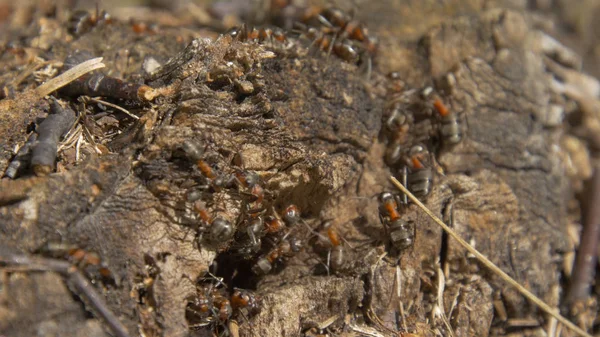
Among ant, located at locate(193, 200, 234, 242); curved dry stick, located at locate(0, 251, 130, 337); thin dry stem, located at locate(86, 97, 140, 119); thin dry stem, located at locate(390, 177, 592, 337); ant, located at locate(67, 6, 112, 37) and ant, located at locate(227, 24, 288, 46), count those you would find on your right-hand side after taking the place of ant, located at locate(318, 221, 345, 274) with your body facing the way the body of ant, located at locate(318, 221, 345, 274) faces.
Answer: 1

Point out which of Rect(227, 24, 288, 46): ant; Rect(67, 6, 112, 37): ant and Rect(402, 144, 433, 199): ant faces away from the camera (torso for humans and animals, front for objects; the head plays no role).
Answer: Rect(402, 144, 433, 199): ant

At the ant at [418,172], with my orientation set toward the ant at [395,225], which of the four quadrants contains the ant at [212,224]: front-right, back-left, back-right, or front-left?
front-right

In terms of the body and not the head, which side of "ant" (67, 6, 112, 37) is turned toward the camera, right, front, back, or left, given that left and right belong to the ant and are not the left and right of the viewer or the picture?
right

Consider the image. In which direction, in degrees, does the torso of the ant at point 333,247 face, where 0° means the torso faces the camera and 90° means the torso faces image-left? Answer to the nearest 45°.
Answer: approximately 180°

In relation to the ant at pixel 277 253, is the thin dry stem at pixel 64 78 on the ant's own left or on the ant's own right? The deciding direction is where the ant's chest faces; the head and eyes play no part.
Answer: on the ant's own left

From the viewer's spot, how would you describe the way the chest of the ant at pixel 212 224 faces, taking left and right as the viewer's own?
facing away from the viewer and to the left of the viewer

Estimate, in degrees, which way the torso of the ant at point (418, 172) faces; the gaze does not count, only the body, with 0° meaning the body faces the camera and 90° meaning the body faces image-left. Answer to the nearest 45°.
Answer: approximately 180°

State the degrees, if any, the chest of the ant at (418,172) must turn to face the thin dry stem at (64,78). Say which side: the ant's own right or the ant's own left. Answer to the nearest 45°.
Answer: approximately 90° to the ant's own left
